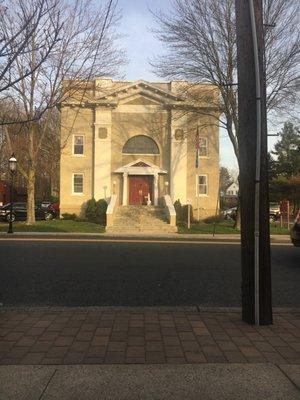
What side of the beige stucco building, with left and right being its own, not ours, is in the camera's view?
front

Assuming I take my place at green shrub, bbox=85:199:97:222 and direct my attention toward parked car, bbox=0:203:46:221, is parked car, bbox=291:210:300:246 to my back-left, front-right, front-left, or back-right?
back-left

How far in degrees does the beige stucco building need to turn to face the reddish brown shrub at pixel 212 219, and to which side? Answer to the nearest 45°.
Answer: approximately 90° to its left

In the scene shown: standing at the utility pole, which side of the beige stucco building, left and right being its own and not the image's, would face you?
front

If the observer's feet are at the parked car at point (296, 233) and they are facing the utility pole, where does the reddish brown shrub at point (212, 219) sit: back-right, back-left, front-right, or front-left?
back-right

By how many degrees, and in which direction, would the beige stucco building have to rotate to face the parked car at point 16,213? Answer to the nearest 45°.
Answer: approximately 90° to its right

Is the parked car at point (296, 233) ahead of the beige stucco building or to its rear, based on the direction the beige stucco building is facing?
ahead
